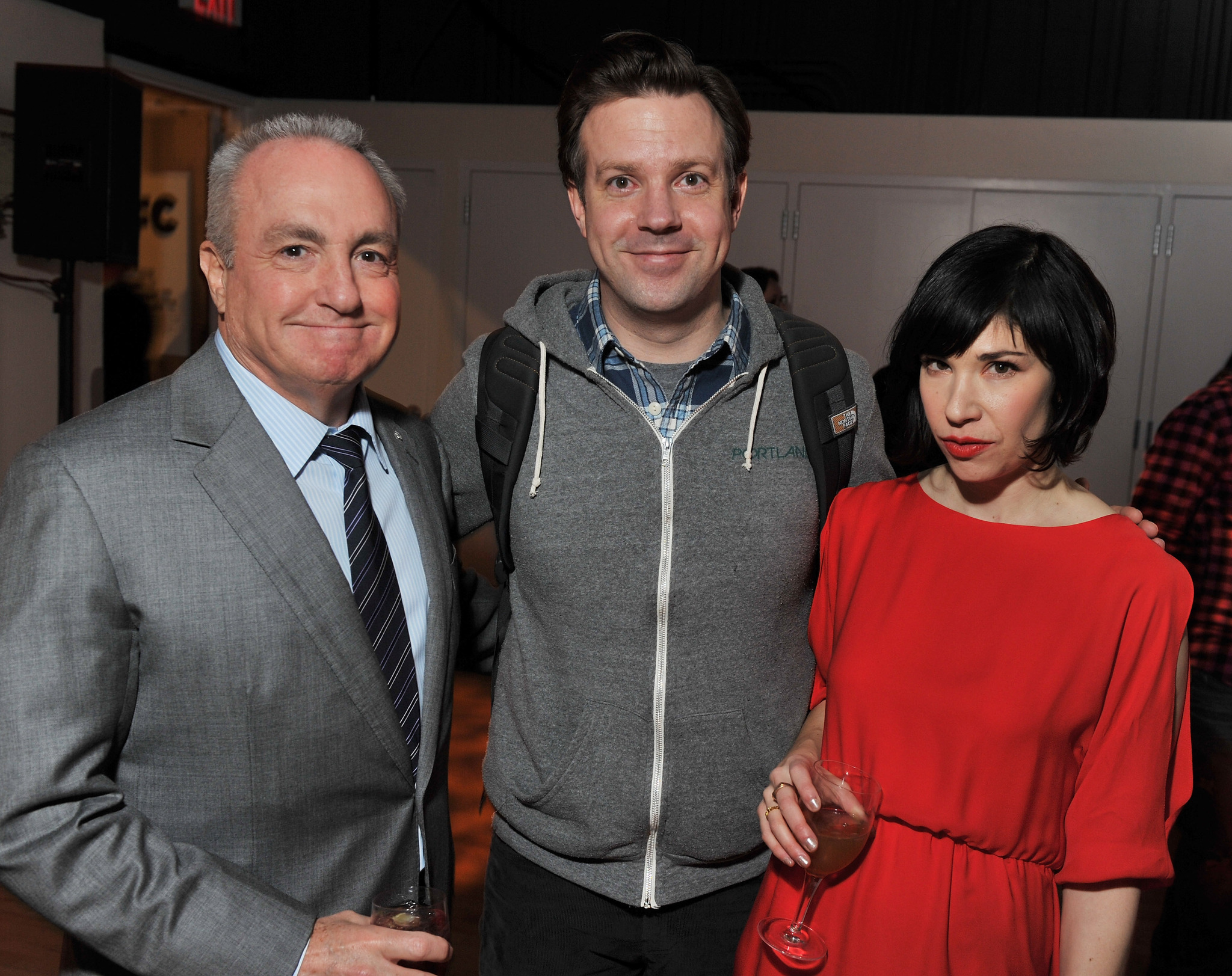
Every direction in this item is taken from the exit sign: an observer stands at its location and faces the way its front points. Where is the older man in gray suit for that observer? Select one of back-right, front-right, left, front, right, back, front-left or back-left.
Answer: front-right

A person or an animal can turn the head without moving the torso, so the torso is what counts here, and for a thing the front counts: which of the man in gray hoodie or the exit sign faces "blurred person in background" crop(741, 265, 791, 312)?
the exit sign

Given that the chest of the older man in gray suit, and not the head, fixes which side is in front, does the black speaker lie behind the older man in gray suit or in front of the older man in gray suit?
behind

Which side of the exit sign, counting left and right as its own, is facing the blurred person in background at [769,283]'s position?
front

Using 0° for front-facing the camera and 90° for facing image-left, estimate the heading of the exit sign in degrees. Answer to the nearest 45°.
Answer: approximately 315°

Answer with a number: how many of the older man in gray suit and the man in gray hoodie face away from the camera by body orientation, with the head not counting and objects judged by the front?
0

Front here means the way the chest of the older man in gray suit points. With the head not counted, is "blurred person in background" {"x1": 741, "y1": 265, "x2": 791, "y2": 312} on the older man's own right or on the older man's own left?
on the older man's own left

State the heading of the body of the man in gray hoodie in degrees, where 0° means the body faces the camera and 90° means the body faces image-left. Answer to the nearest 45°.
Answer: approximately 0°

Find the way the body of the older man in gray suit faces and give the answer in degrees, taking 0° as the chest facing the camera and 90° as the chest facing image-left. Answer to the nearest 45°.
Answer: approximately 315°

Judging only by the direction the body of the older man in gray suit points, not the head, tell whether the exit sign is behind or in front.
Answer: behind

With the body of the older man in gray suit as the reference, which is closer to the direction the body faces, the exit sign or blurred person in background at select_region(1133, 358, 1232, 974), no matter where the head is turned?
the blurred person in background

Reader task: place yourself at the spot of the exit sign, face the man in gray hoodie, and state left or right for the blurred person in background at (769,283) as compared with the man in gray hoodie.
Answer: left

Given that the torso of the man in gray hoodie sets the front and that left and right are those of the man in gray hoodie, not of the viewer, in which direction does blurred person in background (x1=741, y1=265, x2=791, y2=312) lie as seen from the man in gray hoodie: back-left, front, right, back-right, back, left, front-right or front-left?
back
